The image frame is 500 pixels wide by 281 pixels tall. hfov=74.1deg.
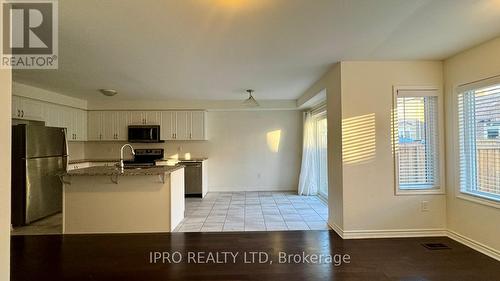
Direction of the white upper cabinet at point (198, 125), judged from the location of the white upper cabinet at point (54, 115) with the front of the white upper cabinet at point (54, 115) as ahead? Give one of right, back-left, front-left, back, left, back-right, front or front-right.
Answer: front-left

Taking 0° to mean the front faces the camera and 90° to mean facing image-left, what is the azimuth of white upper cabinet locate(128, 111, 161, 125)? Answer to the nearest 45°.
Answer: approximately 0°

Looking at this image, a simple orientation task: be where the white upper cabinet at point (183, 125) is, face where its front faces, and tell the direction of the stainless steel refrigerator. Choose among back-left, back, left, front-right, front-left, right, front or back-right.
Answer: front-right

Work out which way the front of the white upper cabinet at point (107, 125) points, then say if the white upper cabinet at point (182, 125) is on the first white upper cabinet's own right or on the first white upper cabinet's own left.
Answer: on the first white upper cabinet's own left

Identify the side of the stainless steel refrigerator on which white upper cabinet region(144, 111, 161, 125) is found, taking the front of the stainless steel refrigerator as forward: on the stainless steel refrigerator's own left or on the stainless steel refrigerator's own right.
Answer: on the stainless steel refrigerator's own left

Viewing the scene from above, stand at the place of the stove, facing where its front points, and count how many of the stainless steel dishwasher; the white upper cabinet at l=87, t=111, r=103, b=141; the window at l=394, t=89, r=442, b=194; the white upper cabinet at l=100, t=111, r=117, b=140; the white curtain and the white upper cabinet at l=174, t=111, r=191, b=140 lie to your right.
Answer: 2

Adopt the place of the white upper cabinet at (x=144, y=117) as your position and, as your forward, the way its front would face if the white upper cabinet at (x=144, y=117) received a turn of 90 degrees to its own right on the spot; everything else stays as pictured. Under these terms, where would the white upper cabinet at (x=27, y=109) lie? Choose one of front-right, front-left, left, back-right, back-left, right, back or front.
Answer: front-left
